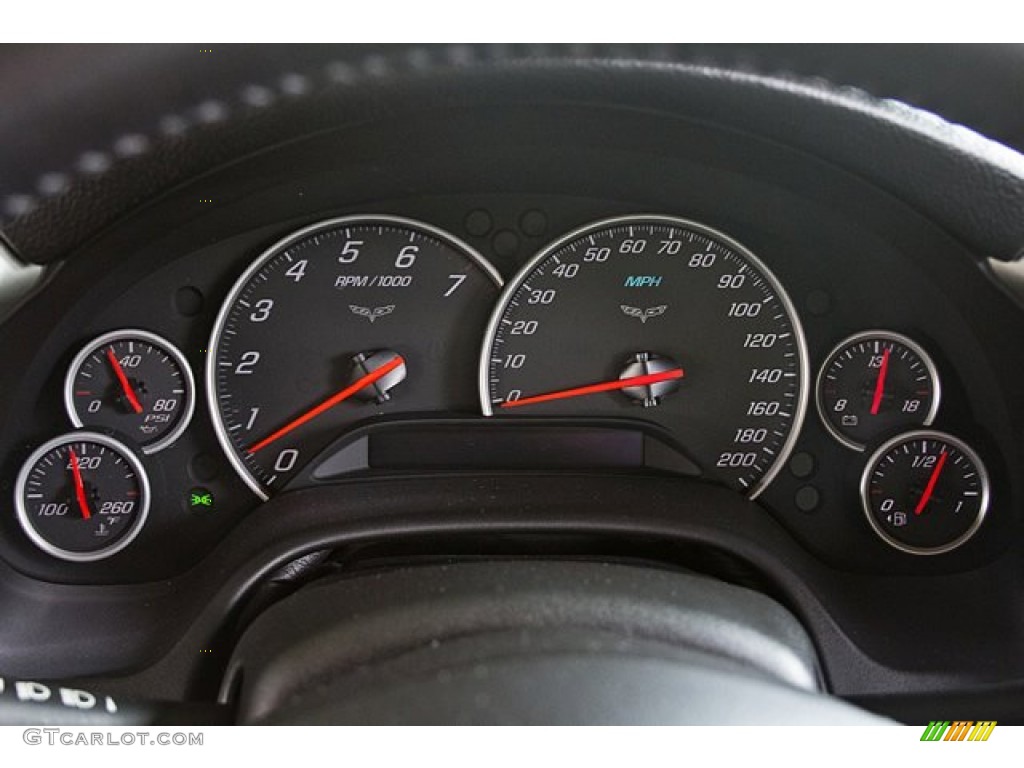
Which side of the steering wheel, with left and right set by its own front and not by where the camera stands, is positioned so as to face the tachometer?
back

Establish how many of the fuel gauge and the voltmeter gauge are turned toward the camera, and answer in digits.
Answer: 2

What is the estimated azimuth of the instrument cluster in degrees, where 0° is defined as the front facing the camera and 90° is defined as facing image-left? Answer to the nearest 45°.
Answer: approximately 0°
